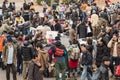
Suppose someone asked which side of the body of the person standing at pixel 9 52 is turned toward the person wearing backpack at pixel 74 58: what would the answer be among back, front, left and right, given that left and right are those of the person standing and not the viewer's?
left

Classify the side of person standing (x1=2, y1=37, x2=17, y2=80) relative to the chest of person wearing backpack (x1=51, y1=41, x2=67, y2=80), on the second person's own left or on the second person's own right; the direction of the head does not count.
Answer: on the second person's own left

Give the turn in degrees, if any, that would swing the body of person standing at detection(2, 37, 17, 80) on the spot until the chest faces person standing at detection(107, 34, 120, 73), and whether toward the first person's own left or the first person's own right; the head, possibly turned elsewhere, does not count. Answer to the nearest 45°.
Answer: approximately 90° to the first person's own left

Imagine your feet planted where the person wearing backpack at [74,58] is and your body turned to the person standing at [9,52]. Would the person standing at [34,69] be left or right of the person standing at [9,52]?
left

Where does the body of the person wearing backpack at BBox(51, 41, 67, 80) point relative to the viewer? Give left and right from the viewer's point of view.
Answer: facing away from the viewer

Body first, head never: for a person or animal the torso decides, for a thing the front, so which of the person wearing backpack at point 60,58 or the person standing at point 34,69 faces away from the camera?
the person wearing backpack
